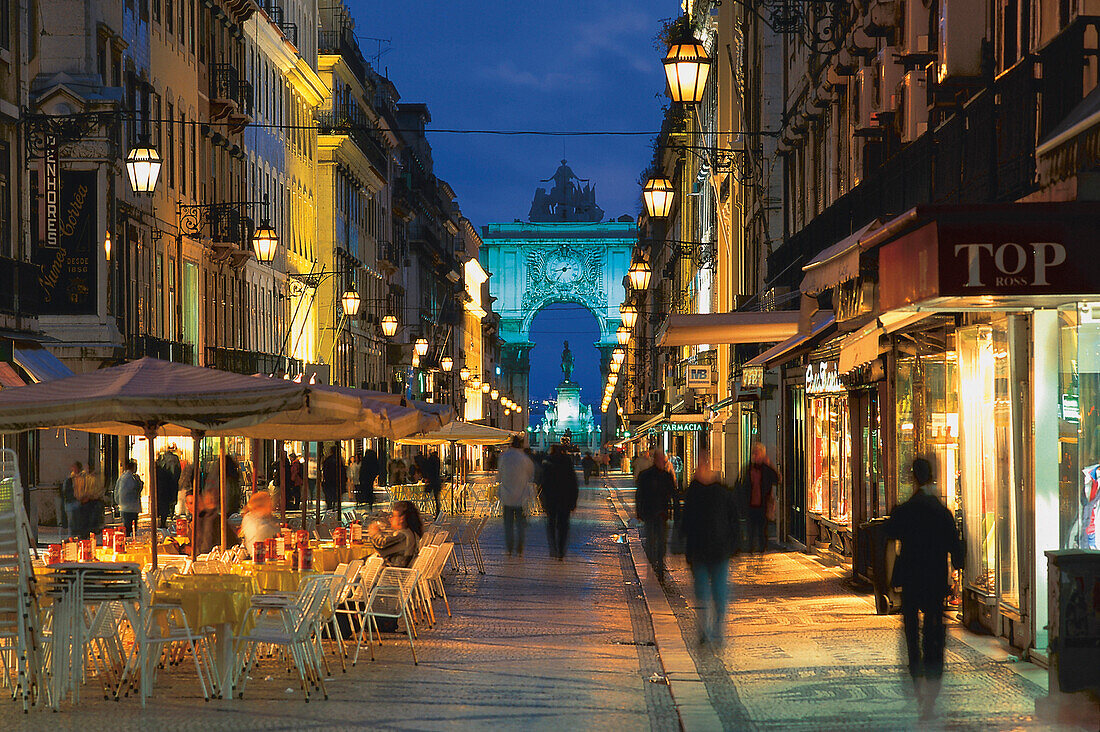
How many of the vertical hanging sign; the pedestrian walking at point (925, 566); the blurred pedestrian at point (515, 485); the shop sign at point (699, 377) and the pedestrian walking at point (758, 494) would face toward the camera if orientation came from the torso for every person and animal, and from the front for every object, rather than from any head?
3

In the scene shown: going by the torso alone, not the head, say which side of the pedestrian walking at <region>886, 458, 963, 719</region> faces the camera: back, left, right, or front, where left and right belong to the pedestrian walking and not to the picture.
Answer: back

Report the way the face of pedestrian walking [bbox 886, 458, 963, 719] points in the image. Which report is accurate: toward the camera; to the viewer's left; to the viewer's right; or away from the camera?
away from the camera

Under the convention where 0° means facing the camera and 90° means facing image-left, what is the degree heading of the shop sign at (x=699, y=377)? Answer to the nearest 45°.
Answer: approximately 0°

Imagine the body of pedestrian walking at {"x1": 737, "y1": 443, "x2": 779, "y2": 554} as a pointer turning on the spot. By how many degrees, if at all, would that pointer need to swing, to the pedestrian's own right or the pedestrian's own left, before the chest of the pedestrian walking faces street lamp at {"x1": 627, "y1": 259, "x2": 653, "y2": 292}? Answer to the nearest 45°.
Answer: approximately 180°

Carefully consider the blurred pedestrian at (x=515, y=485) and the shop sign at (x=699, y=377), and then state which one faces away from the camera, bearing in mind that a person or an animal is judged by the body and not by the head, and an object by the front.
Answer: the blurred pedestrian

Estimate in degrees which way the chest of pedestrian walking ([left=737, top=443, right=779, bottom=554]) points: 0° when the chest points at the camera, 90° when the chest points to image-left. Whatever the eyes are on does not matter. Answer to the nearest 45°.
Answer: approximately 0°

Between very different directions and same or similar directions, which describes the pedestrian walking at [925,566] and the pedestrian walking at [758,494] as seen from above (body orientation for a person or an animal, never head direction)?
very different directions

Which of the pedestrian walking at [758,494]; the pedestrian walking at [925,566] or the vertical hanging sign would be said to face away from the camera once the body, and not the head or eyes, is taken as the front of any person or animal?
the pedestrian walking at [925,566]

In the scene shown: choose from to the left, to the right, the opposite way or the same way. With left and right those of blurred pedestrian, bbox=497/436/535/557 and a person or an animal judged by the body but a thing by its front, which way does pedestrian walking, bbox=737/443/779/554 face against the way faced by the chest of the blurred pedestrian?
the opposite way

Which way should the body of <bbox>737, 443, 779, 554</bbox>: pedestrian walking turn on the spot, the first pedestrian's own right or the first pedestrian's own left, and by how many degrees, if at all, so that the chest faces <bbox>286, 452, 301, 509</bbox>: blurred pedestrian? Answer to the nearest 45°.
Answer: approximately 135° to the first pedestrian's own right
